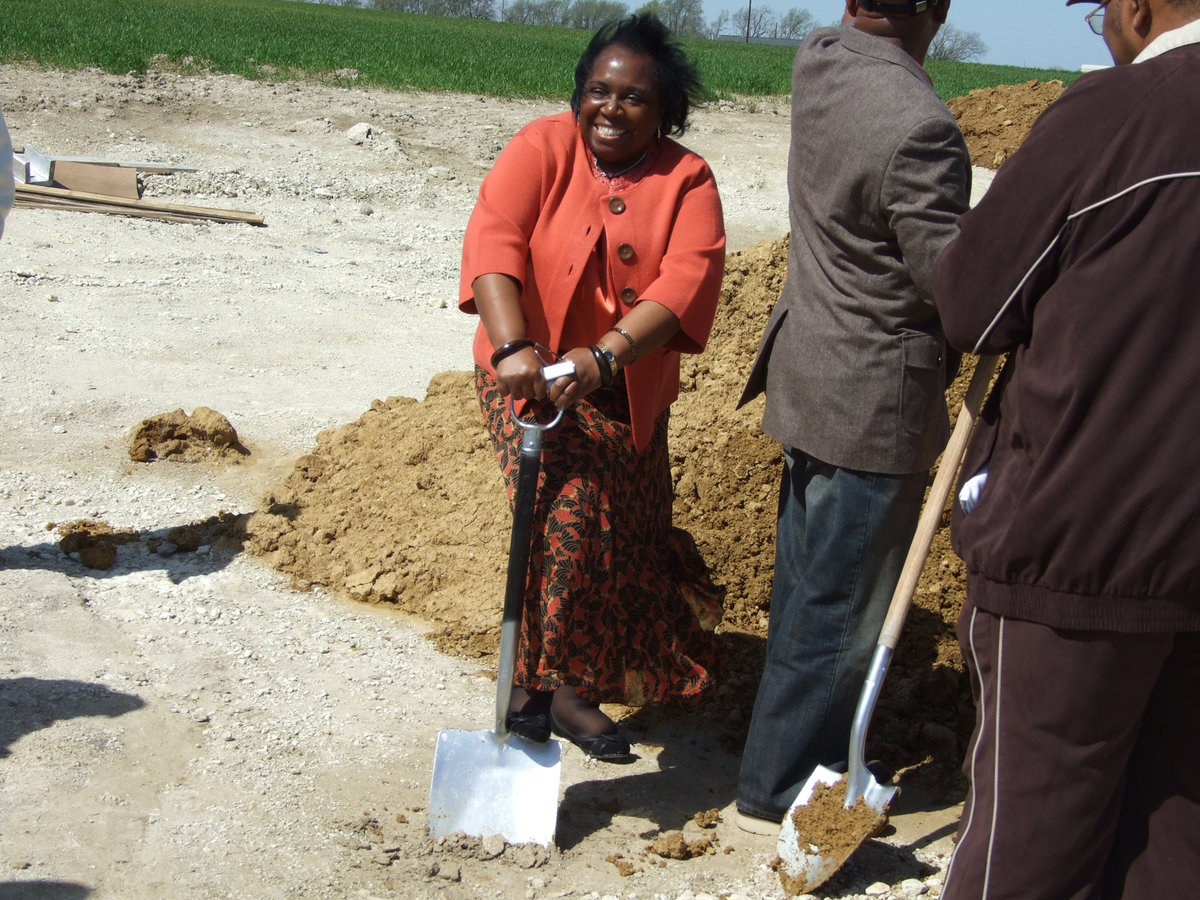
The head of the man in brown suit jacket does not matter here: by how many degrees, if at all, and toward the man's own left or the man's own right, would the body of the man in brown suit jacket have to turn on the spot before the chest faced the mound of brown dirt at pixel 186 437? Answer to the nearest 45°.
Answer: approximately 90° to the man's own left

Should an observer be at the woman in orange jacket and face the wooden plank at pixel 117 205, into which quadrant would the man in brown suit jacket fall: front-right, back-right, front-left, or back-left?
back-right

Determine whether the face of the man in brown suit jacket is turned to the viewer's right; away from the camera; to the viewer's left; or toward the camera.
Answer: away from the camera

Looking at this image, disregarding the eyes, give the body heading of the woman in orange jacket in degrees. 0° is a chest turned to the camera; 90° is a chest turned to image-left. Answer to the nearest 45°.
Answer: approximately 0°

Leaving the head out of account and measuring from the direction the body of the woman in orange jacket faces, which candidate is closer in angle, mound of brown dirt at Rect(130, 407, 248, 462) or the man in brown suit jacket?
the man in brown suit jacket

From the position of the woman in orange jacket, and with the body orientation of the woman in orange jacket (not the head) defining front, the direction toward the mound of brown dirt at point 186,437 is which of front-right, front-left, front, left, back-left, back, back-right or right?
back-right

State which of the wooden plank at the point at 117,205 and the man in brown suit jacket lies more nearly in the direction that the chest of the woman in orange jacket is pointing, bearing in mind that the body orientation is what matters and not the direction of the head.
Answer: the man in brown suit jacket

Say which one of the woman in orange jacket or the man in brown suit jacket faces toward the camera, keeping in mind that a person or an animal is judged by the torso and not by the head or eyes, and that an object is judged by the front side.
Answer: the woman in orange jacket
